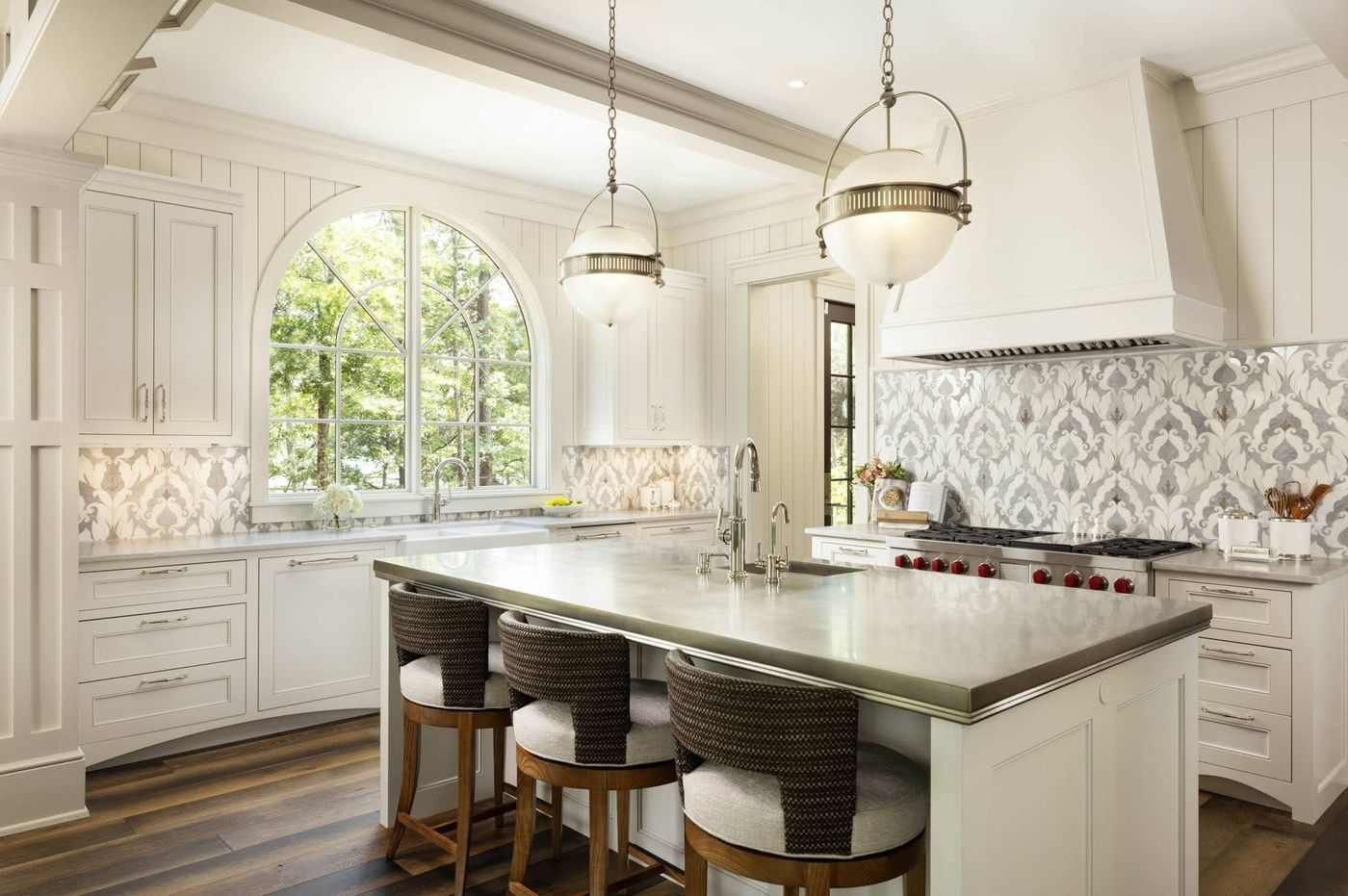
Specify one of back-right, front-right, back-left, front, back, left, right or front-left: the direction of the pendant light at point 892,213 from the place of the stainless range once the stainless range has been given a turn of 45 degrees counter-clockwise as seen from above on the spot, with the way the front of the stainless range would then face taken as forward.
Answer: front

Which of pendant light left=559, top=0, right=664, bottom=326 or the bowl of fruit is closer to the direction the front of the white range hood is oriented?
the pendant light

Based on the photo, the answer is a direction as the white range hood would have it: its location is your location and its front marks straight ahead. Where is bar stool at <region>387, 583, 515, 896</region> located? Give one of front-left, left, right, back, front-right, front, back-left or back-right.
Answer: front

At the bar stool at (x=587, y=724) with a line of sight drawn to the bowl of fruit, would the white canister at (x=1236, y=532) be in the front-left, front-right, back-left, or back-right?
front-right

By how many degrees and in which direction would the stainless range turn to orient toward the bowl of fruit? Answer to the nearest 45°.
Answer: approximately 45° to its right

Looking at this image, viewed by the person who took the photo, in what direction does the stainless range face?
facing the viewer and to the left of the viewer

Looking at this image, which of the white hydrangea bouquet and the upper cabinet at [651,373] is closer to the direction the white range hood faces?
the white hydrangea bouquet

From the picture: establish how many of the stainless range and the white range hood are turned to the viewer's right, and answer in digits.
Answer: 0

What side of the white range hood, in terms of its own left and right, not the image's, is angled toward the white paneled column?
front

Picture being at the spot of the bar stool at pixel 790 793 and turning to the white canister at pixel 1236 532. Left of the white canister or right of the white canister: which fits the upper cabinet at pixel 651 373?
left

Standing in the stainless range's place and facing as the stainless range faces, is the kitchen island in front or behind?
in front

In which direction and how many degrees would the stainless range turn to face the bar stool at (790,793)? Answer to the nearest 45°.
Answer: approximately 45° to its left

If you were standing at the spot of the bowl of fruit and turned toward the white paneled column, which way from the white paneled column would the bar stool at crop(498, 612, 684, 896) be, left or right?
left
